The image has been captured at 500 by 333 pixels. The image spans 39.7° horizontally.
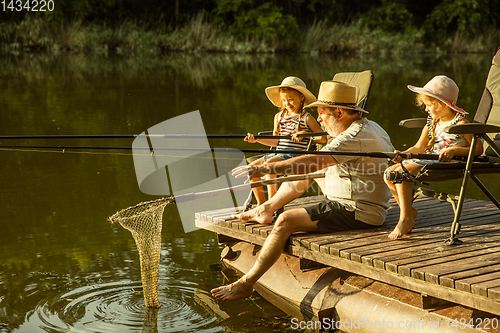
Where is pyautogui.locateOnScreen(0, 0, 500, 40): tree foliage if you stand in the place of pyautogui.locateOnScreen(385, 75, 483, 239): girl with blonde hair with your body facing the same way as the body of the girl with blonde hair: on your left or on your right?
on your right

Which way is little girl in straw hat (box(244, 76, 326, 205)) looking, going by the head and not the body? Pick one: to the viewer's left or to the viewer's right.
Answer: to the viewer's left

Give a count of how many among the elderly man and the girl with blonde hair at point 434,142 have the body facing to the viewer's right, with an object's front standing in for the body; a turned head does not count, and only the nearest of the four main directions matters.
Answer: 0

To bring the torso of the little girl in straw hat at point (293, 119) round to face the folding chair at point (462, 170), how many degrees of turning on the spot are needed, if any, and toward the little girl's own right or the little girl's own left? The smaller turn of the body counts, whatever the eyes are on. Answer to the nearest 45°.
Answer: approximately 90° to the little girl's own left

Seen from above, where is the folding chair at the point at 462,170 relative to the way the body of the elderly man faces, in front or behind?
behind

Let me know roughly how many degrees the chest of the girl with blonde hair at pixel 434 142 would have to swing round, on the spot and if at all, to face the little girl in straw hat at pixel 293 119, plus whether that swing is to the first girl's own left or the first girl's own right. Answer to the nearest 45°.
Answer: approximately 90° to the first girl's own right

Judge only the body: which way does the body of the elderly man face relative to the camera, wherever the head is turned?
to the viewer's left

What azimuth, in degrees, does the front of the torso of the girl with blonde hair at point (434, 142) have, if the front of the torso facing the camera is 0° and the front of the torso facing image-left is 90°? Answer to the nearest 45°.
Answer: approximately 45°

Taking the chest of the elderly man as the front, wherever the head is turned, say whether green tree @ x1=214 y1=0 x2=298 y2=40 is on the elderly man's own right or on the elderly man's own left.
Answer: on the elderly man's own right
